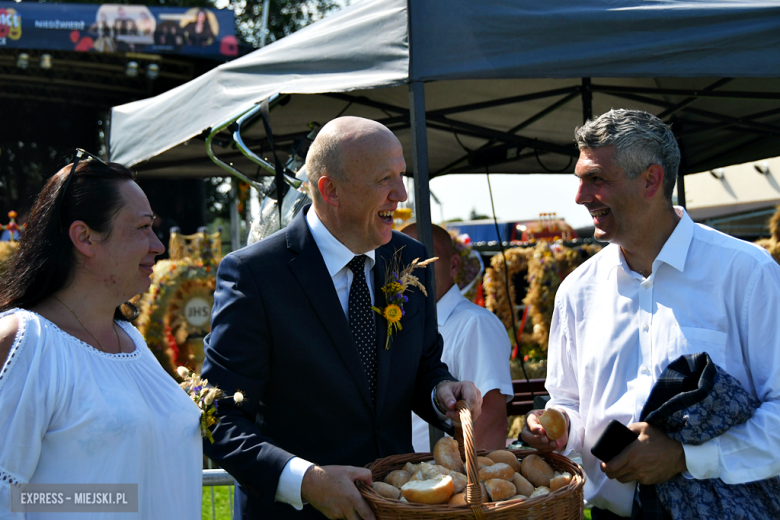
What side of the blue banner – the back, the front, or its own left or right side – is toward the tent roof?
front

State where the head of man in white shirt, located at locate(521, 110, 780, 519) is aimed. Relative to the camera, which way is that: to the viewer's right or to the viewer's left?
to the viewer's left

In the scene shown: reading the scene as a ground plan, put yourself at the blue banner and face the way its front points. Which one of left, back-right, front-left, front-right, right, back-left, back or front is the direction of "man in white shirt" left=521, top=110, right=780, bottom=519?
front

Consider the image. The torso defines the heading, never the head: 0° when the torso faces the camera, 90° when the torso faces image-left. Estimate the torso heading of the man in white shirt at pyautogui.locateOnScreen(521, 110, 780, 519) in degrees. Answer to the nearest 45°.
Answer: approximately 45°

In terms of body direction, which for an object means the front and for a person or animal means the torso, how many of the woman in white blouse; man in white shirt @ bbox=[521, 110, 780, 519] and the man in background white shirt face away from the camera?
0

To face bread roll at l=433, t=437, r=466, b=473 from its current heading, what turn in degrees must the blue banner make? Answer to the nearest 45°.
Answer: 0° — it already faces it

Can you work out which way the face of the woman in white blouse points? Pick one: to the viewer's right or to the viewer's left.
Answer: to the viewer's right

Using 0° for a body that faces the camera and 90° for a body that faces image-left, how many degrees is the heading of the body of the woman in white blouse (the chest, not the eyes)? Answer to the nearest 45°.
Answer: approximately 315°

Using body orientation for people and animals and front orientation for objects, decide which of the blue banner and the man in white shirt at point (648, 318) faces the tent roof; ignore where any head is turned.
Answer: the blue banner

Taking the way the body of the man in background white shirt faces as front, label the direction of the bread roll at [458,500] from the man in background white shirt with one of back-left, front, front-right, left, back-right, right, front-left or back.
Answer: front-left

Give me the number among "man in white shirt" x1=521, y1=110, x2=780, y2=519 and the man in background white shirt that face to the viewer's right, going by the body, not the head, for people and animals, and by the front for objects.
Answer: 0

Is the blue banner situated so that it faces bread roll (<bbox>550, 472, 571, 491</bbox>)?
yes

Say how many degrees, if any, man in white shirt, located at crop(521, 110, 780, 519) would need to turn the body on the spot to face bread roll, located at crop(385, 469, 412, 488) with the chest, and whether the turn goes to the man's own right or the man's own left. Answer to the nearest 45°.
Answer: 0° — they already face it
